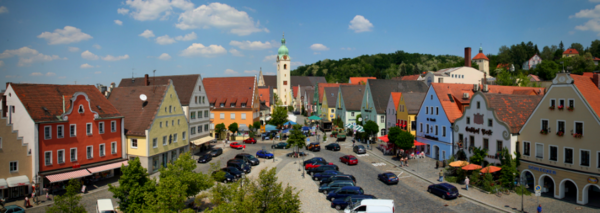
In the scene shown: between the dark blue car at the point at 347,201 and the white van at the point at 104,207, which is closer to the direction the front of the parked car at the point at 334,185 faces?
the white van

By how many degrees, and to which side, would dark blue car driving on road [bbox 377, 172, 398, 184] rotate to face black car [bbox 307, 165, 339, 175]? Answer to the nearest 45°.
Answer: approximately 45° to its left

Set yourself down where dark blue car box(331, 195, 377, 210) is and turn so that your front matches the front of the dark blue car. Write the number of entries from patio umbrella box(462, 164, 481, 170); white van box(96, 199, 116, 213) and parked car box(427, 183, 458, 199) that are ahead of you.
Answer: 1

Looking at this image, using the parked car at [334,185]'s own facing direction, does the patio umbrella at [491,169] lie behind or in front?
behind

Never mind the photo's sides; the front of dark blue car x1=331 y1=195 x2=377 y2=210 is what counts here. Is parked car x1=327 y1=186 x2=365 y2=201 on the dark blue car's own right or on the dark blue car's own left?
on the dark blue car's own right

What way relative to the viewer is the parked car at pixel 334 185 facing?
to the viewer's left

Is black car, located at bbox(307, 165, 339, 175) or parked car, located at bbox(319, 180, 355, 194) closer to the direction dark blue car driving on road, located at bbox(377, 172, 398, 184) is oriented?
the black car

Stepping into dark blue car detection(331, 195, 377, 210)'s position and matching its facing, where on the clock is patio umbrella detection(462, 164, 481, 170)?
The patio umbrella is roughly at 5 o'clock from the dark blue car.

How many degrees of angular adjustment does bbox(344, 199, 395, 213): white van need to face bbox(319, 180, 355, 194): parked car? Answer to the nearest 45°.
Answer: approximately 45° to its right

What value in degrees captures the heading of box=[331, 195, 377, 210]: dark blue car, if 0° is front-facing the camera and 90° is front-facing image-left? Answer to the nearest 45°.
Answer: approximately 90°

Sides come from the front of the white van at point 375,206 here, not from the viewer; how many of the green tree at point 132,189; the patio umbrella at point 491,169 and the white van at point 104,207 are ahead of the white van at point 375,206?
2

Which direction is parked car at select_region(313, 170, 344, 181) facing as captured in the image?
to the viewer's left

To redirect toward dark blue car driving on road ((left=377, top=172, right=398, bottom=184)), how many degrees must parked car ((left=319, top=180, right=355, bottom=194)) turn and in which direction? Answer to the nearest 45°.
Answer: approximately 135° to its right

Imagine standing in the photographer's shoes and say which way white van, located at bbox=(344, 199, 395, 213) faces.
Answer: facing to the left of the viewer
